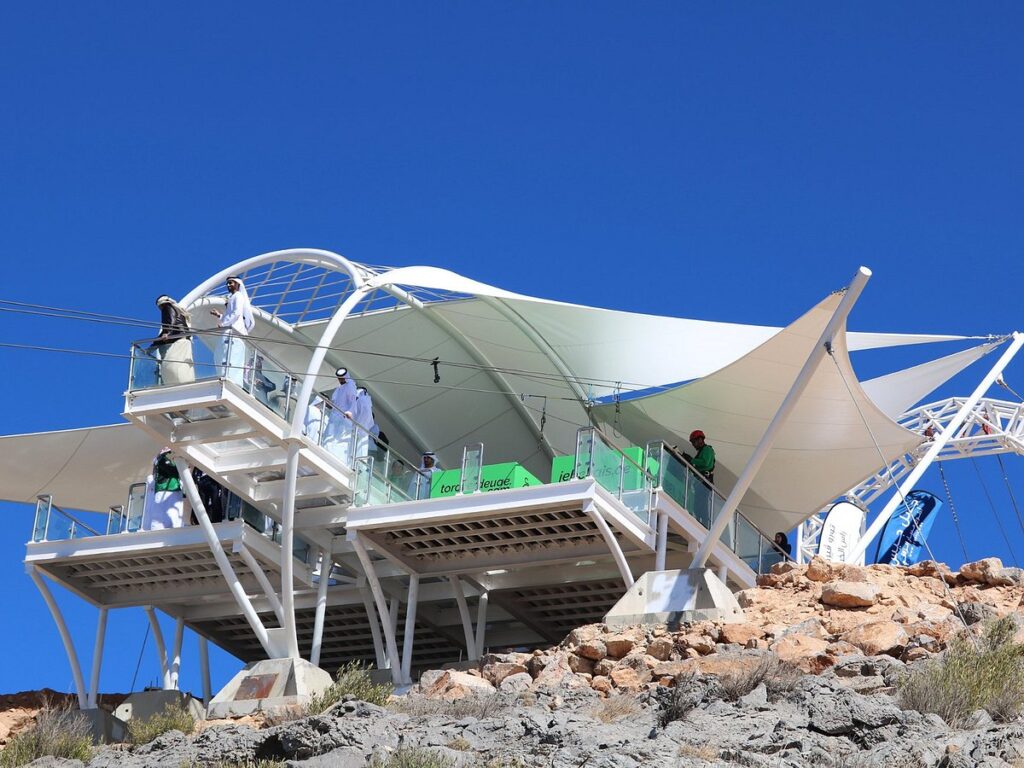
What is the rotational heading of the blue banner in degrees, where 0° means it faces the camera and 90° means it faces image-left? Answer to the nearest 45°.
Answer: approximately 0°

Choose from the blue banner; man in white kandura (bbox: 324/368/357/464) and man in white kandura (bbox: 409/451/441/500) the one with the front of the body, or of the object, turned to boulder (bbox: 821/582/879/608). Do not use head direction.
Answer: the blue banner

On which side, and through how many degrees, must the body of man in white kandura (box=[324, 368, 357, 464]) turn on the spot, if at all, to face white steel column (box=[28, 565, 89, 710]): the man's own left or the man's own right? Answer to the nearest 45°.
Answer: approximately 90° to the man's own right

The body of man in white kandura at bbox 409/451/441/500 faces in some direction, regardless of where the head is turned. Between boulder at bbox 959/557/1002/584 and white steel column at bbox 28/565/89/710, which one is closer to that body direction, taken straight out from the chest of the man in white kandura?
the white steel column
